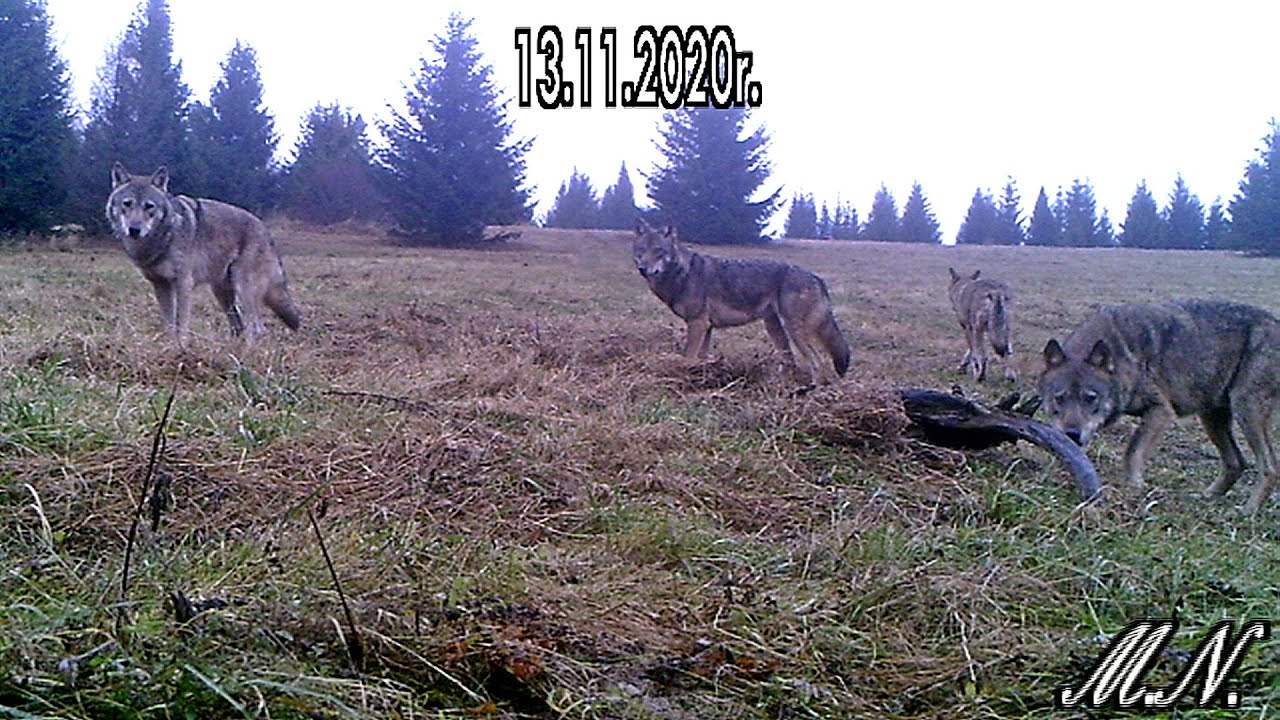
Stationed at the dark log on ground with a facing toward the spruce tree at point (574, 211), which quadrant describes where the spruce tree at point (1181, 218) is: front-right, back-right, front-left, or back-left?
front-right

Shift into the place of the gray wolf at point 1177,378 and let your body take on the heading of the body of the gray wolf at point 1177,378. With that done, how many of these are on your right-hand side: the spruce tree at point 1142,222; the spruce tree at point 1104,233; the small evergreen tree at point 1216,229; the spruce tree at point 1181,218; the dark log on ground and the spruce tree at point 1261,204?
5

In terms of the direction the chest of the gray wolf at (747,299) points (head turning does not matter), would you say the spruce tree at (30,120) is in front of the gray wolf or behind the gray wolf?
in front

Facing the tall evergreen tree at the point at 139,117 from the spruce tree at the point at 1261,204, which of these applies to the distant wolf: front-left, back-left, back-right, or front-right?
front-left

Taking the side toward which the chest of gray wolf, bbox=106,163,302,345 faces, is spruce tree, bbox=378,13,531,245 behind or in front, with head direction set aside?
behind

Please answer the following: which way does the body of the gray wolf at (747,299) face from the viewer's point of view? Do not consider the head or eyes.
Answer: to the viewer's left

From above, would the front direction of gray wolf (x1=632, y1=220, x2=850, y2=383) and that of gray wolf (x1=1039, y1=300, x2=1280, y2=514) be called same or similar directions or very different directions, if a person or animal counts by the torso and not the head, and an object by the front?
same or similar directions

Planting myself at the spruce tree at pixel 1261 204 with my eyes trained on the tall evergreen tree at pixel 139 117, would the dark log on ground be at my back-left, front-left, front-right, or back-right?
front-left

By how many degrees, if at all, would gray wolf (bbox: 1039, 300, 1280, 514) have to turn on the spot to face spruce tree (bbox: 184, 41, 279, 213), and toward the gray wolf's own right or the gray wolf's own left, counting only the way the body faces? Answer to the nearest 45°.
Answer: approximately 45° to the gray wolf's own right

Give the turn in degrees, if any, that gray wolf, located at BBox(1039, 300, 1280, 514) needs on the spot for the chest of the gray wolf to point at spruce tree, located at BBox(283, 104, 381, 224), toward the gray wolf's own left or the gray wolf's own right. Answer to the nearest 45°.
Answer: approximately 45° to the gray wolf's own right

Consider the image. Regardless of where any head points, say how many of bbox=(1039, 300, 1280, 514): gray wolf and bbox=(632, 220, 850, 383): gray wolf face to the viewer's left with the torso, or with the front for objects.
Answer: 2

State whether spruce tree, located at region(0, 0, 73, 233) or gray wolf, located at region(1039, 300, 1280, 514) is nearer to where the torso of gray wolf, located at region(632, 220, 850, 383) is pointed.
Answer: the spruce tree

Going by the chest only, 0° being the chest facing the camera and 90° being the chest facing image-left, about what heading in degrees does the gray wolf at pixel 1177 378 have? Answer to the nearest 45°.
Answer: approximately 90°
